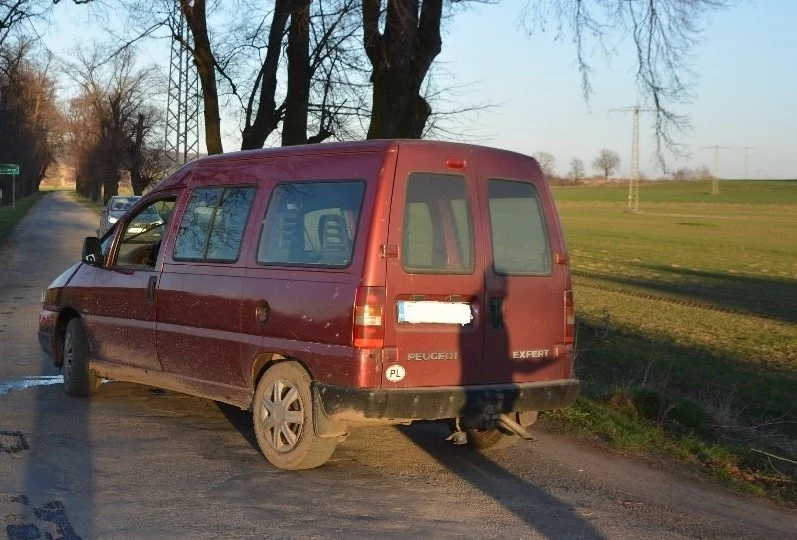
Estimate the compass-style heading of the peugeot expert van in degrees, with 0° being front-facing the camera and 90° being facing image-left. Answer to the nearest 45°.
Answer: approximately 135°
